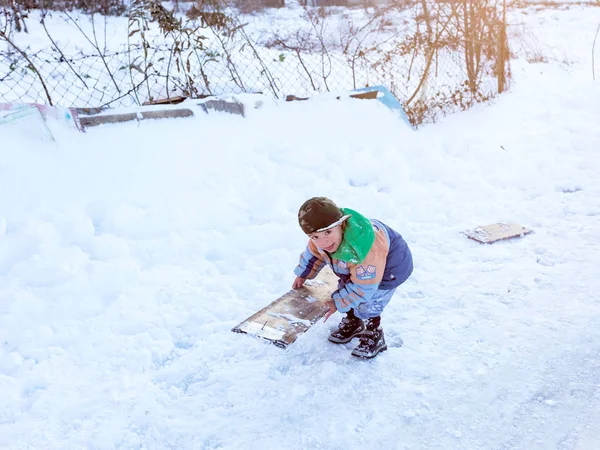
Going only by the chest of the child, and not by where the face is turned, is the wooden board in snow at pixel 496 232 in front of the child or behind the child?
behind

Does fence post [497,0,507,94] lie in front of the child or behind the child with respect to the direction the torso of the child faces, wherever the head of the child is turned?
behind

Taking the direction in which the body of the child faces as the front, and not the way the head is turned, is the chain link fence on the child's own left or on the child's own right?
on the child's own right

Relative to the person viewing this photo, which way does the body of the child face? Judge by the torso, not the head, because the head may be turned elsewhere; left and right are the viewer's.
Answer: facing the viewer and to the left of the viewer
